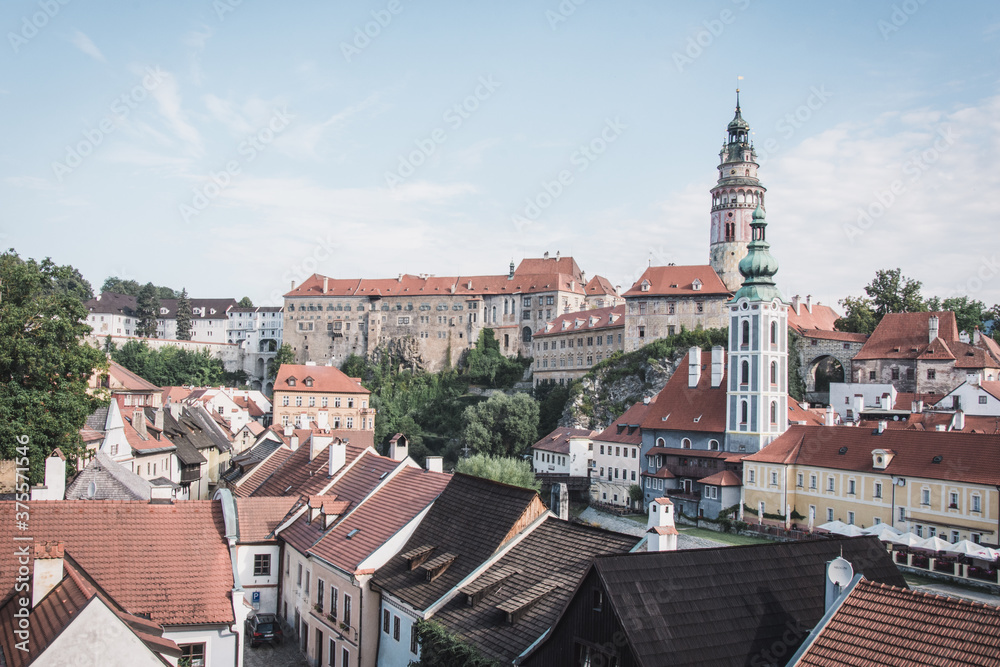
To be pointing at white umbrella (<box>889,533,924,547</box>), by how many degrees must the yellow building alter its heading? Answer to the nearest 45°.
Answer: approximately 45° to its left

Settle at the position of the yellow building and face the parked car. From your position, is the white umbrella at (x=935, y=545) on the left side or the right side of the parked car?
left

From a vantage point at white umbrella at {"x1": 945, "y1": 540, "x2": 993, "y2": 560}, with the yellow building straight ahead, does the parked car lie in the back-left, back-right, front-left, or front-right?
back-left

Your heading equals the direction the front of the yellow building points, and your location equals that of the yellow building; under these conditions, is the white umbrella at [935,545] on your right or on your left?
on your left

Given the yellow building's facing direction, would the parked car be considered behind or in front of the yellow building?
in front

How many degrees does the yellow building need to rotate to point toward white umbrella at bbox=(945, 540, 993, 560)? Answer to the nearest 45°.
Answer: approximately 45° to its left

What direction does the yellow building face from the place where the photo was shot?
facing the viewer and to the left of the viewer
